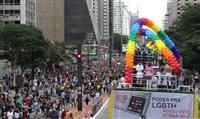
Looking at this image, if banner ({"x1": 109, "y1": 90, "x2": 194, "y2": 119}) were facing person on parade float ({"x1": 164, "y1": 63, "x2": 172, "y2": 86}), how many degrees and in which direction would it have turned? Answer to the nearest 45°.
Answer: approximately 180°

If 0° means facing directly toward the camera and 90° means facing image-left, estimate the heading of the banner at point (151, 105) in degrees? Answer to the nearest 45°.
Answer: approximately 0°

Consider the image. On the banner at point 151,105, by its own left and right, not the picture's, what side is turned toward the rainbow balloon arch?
back

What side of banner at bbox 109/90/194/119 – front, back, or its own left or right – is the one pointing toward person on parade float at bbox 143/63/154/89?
back
